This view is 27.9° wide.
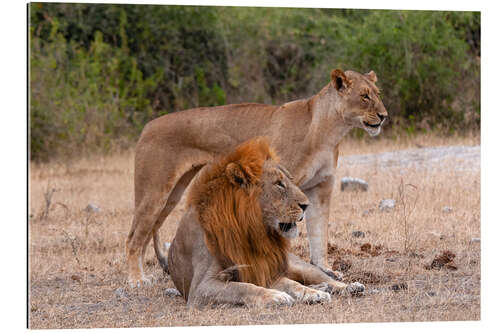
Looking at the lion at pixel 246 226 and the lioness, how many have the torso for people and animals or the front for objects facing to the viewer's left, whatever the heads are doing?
0

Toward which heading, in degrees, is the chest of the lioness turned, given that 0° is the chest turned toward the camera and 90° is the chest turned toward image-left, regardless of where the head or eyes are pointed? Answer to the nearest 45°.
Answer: approximately 270°

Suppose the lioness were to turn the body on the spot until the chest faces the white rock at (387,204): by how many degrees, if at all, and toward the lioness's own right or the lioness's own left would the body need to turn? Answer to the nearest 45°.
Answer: approximately 45° to the lioness's own left

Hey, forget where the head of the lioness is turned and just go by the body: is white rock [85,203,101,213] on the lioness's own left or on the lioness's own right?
on the lioness's own left

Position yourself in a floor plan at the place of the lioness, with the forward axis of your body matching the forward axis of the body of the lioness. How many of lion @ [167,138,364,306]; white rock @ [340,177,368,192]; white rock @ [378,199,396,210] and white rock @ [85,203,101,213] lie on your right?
1

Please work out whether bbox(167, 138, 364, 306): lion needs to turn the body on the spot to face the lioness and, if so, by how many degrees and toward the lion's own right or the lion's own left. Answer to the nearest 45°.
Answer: approximately 135° to the lion's own left

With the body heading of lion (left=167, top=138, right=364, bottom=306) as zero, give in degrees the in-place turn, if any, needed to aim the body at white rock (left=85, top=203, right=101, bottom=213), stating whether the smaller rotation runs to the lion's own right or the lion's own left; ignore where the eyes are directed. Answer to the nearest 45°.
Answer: approximately 135° to the lion's own left

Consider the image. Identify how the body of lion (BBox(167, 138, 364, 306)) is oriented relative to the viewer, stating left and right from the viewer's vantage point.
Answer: facing the viewer and to the right of the viewer
